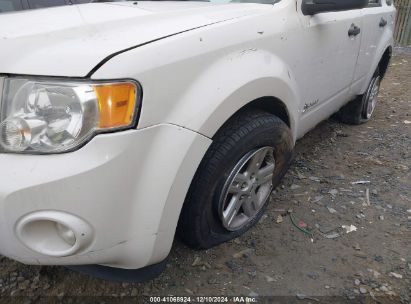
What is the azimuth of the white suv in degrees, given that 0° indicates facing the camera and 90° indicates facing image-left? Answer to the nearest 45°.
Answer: approximately 45°
